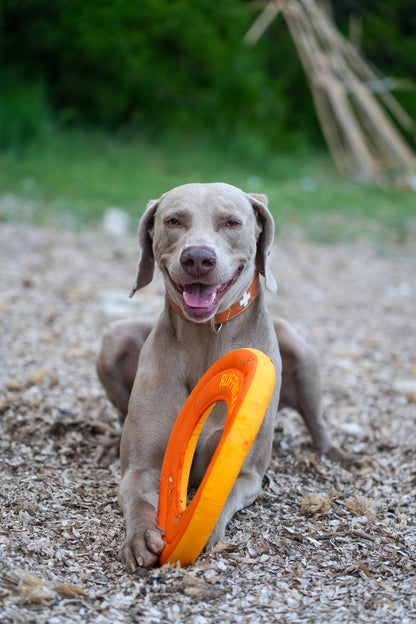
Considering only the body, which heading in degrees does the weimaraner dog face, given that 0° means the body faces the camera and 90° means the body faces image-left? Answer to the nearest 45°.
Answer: approximately 0°

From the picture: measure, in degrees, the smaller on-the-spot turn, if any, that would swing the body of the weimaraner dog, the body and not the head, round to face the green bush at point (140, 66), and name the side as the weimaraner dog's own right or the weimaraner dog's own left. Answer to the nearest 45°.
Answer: approximately 180°

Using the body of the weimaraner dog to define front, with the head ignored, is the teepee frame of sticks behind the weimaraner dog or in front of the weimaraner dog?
behind

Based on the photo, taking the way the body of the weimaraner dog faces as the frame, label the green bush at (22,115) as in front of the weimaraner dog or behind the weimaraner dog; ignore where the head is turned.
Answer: behind
